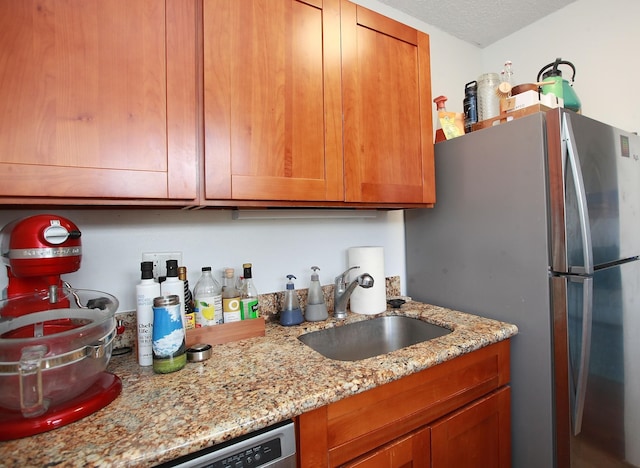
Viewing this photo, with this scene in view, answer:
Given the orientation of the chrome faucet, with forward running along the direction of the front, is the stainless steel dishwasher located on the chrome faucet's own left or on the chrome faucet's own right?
on the chrome faucet's own right

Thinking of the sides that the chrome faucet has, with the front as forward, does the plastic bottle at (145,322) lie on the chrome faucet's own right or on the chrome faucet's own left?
on the chrome faucet's own right

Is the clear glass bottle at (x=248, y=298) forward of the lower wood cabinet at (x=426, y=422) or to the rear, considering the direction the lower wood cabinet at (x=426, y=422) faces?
to the rear

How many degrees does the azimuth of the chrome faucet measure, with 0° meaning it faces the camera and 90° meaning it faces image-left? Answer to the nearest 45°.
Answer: approximately 315°
